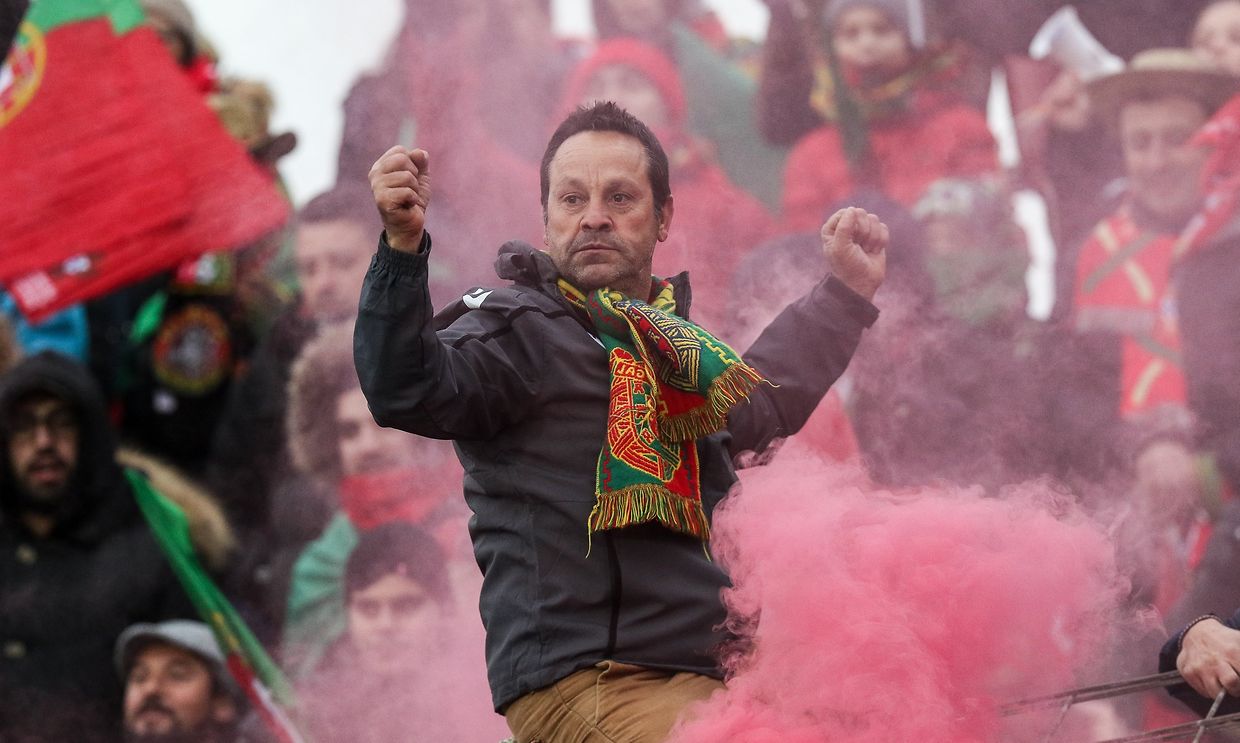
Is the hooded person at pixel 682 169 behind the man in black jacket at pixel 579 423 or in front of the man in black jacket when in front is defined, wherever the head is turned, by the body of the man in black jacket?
behind

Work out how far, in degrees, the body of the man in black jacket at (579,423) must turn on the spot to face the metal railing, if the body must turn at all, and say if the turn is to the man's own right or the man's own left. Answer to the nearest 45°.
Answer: approximately 90° to the man's own left

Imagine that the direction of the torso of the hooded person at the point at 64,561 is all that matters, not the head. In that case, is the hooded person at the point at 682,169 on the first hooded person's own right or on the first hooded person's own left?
on the first hooded person's own left

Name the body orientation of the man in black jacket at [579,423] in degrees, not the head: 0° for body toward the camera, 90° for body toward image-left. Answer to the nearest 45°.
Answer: approximately 0°

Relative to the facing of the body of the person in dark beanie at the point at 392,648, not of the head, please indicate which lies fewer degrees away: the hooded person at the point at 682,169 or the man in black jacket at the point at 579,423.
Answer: the man in black jacket

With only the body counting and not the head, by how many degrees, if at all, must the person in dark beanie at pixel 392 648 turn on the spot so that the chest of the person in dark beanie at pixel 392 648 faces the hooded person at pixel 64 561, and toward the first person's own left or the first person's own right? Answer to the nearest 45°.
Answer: approximately 135° to the first person's own right

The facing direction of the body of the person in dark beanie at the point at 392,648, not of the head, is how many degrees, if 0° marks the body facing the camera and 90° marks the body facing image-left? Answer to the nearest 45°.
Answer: approximately 0°
